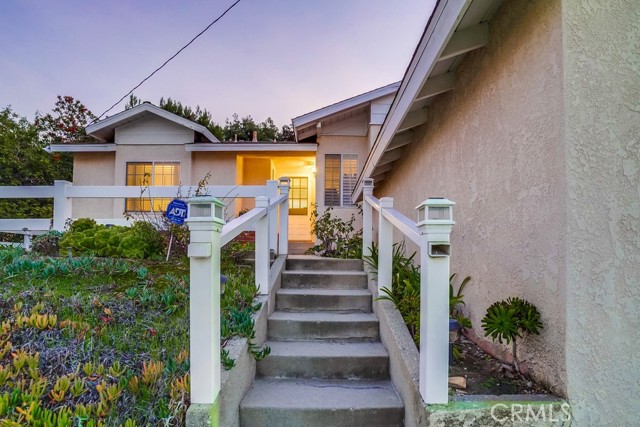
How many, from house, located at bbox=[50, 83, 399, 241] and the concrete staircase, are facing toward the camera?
2

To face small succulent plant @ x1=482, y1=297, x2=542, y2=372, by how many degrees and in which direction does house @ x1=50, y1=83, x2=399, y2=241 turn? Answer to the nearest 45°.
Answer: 0° — it already faces it

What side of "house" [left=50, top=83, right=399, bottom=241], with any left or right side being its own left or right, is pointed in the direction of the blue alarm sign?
front

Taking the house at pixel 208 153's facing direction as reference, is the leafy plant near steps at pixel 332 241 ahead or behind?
ahead

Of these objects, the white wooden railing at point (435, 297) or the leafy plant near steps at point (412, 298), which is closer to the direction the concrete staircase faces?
the white wooden railing

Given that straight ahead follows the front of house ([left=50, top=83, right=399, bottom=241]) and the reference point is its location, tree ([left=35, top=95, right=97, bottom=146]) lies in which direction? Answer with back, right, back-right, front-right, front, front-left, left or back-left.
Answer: back-right

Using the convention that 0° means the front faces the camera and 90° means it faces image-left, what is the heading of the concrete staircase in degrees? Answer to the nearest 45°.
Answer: approximately 0°

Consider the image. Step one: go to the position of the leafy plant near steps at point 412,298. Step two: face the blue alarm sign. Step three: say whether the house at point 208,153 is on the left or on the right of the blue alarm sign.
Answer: right

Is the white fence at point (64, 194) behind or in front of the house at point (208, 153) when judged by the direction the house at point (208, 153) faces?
in front

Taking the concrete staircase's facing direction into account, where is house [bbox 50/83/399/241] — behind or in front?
behind

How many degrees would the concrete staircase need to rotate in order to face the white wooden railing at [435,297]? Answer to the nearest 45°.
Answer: approximately 45° to its left

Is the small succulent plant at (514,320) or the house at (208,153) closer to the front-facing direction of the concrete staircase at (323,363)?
the small succulent plant

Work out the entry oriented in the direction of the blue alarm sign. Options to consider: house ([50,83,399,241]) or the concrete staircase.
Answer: the house

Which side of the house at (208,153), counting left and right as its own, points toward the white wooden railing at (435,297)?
front
